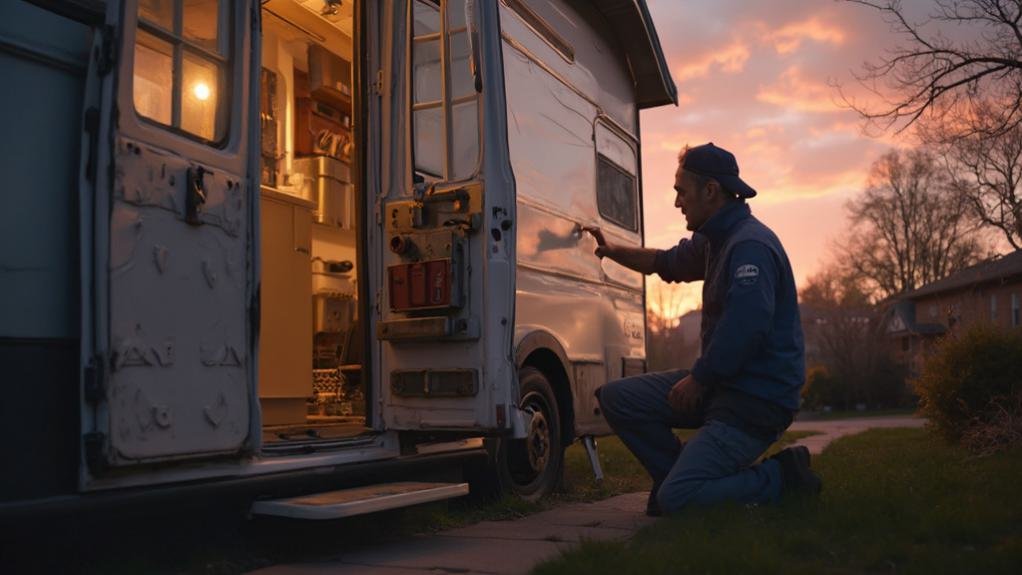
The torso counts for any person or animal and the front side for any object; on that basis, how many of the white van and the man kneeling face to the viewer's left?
1

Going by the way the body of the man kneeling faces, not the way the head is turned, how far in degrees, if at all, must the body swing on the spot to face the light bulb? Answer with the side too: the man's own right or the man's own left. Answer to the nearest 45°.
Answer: approximately 45° to the man's own left

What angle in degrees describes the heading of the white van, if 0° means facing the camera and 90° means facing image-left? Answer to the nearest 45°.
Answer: approximately 225°

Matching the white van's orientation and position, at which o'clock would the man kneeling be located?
The man kneeling is roughly at 2 o'clock from the white van.

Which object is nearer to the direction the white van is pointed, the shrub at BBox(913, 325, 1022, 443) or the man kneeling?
the shrub

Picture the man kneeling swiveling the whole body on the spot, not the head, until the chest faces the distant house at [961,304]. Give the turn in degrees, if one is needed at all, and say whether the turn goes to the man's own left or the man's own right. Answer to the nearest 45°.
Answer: approximately 90° to the man's own right

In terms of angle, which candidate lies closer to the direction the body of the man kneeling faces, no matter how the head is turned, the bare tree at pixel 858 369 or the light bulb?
the light bulb

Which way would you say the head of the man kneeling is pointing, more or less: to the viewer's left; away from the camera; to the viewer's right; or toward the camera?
to the viewer's left

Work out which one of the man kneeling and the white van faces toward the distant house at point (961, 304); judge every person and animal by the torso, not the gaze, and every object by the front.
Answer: the white van

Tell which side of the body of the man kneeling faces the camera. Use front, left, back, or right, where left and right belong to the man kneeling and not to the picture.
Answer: left

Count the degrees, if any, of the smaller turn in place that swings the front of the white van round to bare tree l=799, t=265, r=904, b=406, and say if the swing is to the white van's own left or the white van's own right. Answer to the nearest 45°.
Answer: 0° — it already faces it

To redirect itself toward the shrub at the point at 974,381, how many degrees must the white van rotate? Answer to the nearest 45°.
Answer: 0° — it already faces it

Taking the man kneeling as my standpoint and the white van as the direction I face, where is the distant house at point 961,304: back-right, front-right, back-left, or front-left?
back-right
